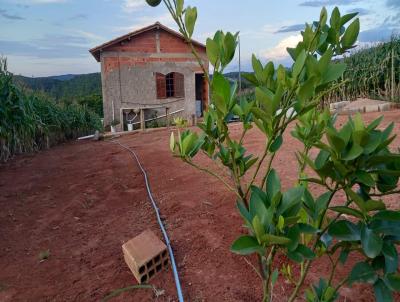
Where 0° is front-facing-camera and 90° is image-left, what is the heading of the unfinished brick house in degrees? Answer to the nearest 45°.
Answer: approximately 0°

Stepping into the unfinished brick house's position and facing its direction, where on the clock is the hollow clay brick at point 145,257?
The hollow clay brick is roughly at 12 o'clock from the unfinished brick house.

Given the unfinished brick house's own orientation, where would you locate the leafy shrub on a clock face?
The leafy shrub is roughly at 12 o'clock from the unfinished brick house.

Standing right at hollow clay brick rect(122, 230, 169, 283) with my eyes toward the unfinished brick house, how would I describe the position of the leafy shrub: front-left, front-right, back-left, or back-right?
back-right
